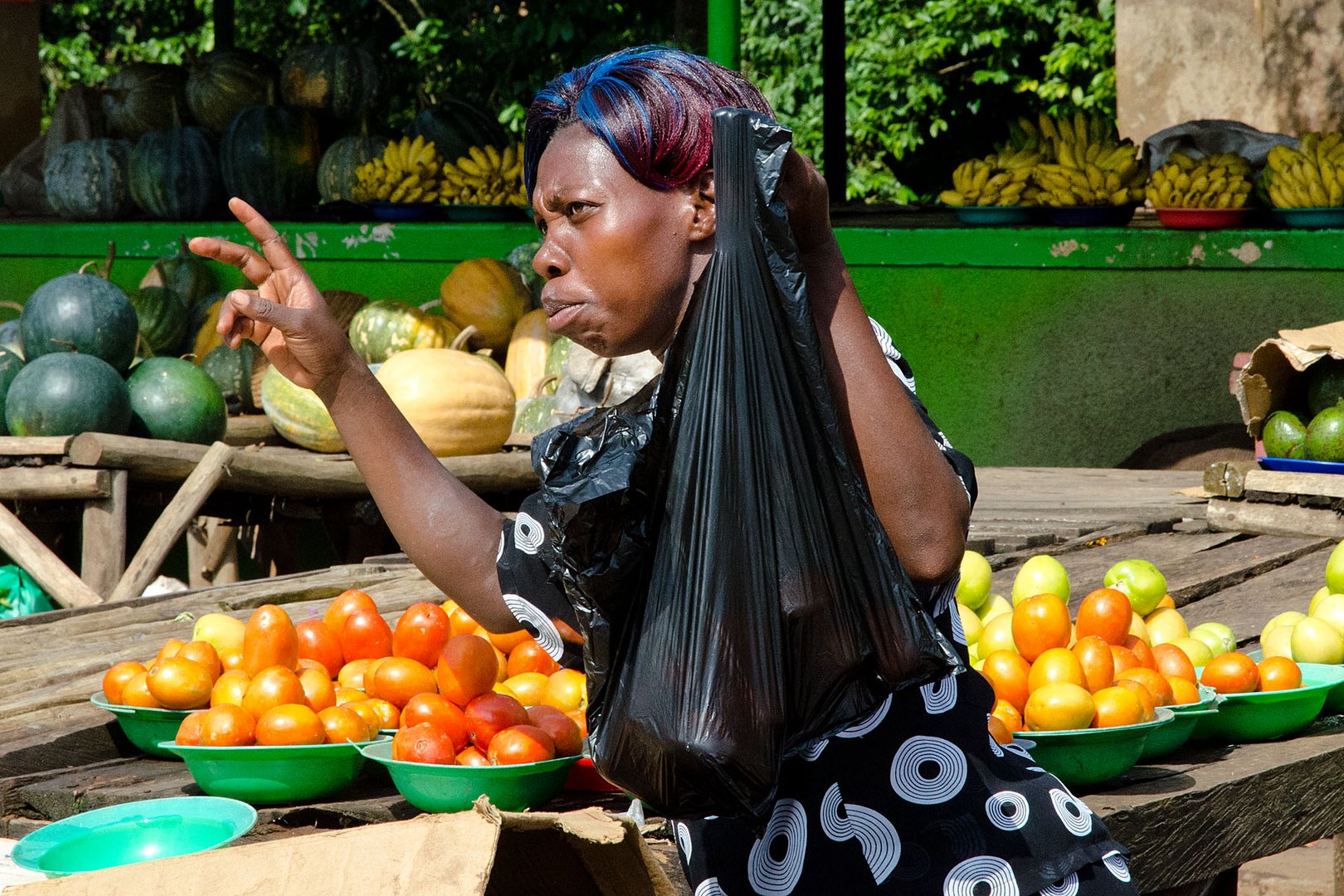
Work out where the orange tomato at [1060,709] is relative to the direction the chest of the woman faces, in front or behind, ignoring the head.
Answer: behind

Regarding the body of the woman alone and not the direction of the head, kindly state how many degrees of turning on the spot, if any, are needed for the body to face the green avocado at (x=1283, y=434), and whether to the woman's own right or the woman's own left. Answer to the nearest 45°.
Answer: approximately 180°

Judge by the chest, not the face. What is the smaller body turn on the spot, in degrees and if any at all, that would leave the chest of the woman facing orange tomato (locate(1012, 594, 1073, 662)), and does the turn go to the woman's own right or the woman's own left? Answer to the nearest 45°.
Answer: approximately 180°

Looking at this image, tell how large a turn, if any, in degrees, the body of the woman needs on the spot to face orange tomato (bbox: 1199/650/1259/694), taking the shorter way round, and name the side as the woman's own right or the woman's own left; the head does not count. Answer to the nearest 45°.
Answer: approximately 180°

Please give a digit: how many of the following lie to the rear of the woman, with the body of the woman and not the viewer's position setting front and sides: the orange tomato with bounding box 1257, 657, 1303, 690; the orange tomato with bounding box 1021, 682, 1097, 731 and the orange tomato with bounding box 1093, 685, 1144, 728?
3

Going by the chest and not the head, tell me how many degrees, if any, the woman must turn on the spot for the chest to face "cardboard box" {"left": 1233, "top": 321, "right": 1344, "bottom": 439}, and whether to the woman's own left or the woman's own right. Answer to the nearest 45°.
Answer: approximately 180°

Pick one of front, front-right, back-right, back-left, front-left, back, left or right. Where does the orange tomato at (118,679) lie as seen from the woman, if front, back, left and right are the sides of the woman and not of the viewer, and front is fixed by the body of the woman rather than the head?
right

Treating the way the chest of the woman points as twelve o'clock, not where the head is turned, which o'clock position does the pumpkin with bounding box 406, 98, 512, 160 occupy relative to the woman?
The pumpkin is roughly at 4 o'clock from the woman.

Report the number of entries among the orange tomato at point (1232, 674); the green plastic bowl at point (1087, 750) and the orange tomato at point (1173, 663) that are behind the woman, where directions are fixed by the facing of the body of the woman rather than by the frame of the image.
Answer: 3

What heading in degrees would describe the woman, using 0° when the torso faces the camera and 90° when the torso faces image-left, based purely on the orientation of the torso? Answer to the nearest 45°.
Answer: approximately 45°

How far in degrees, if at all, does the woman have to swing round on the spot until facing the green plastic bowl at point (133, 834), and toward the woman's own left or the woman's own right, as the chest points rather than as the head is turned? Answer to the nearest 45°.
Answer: approximately 45° to the woman's own right

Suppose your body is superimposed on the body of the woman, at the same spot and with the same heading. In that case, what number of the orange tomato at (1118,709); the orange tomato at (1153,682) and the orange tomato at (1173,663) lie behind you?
3

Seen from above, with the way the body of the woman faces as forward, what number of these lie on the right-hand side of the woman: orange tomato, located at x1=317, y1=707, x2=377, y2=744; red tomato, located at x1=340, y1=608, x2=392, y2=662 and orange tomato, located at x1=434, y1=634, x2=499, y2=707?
3

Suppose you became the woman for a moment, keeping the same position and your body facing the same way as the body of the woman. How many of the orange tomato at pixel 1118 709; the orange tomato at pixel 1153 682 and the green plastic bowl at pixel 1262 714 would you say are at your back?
3

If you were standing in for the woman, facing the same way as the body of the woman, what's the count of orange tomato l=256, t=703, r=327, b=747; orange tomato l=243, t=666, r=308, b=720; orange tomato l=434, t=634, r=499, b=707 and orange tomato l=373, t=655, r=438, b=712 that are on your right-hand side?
4

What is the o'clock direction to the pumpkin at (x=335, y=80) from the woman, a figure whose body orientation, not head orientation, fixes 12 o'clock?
The pumpkin is roughly at 4 o'clock from the woman.

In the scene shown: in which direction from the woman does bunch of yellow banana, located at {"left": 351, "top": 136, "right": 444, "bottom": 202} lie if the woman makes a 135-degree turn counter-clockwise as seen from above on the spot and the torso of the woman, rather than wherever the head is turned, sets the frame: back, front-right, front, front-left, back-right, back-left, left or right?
left

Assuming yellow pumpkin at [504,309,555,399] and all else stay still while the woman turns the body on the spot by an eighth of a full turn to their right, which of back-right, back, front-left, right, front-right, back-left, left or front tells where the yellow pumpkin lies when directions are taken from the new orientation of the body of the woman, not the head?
right
